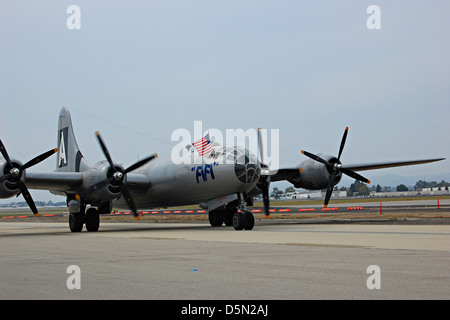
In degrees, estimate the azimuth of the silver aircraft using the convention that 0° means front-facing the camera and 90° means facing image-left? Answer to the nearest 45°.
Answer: approximately 315°
